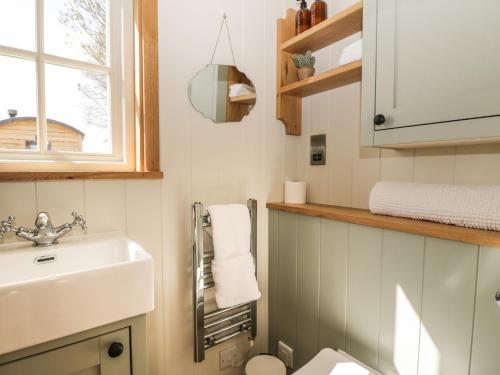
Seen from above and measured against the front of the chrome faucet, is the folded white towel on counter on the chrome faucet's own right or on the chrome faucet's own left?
on the chrome faucet's own left

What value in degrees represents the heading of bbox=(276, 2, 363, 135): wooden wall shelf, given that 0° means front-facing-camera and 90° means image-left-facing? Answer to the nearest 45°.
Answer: approximately 45°

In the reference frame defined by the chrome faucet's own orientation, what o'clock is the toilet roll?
The toilet roll is roughly at 9 o'clock from the chrome faucet.

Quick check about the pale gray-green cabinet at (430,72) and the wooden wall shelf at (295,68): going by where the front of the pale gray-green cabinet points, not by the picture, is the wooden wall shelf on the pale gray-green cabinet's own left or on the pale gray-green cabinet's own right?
on the pale gray-green cabinet's own right

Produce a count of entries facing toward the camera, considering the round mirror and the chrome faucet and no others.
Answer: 2

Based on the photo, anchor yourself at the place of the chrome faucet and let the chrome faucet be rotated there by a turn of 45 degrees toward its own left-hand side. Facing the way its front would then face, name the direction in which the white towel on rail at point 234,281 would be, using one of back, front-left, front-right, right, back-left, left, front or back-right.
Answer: front-left

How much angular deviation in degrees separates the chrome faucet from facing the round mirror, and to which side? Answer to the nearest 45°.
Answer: approximately 90° to its left

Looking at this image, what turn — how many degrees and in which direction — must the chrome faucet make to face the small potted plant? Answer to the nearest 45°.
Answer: approximately 90° to its left
